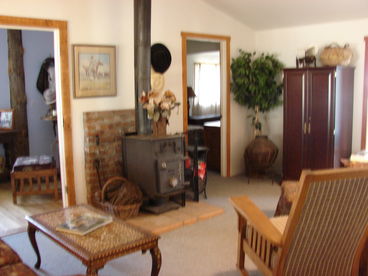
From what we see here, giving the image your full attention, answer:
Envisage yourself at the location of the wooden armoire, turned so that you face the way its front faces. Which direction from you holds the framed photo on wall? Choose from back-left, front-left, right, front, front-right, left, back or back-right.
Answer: front-right

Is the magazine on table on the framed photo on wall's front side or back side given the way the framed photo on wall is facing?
on the front side

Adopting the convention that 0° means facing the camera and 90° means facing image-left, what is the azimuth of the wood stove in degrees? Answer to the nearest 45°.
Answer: approximately 315°

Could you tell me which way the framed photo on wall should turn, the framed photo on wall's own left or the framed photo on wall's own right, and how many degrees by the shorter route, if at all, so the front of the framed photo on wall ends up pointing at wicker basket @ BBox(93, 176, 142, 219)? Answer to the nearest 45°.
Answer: approximately 45° to the framed photo on wall's own left

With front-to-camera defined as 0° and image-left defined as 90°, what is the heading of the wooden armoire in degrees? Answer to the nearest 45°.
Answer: approximately 45°

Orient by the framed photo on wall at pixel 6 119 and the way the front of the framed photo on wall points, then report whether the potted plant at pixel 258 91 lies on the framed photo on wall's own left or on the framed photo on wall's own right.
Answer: on the framed photo on wall's own left

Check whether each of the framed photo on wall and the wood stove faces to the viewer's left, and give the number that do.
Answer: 0

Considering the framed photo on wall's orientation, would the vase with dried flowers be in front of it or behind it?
in front

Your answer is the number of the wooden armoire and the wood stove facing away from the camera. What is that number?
0
